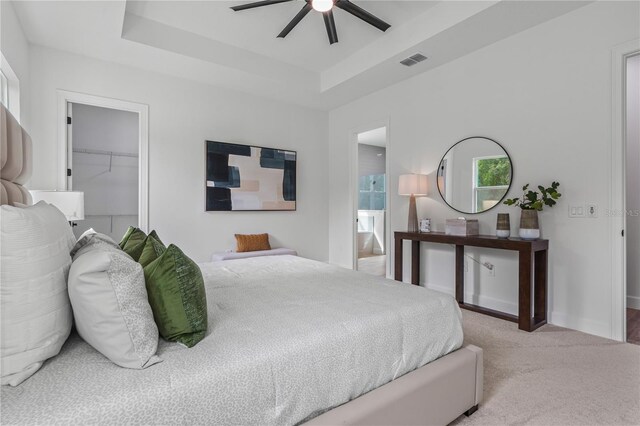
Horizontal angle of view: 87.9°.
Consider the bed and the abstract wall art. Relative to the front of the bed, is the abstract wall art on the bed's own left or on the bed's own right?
on the bed's own left

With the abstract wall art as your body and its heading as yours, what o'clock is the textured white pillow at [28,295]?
The textured white pillow is roughly at 2 o'clock from the abstract wall art.

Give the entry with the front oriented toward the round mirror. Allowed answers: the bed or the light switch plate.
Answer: the bed

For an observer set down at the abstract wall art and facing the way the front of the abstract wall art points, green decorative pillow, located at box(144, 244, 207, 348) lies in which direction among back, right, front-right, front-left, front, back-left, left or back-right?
front-right

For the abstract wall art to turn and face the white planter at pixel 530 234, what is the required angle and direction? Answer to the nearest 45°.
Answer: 0° — it already faces it

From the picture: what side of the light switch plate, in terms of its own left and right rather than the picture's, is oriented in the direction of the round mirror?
right

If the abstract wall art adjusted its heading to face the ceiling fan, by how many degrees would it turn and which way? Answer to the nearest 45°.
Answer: approximately 45° to its right

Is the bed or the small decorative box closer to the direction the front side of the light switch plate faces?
the bed

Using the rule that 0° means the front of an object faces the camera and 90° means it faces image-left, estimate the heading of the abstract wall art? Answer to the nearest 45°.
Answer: approximately 315°

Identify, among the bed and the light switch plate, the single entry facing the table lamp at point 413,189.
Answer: the bed

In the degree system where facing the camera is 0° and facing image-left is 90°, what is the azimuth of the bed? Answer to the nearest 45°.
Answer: approximately 225°
